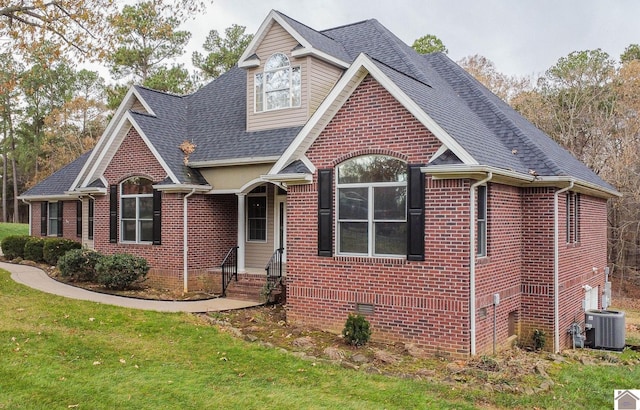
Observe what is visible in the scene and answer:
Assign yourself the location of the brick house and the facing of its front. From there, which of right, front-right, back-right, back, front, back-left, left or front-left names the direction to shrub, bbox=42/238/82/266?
right

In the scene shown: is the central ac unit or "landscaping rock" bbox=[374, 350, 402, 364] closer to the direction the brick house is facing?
the landscaping rock

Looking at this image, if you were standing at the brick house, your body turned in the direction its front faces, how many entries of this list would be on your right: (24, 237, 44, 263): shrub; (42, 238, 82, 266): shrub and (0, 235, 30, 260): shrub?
3

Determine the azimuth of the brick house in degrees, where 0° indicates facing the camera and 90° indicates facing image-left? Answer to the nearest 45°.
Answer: approximately 45°

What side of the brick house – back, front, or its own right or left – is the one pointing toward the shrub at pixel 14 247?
right

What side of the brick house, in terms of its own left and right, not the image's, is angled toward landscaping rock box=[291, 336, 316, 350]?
front

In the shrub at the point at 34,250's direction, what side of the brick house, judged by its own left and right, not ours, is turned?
right
